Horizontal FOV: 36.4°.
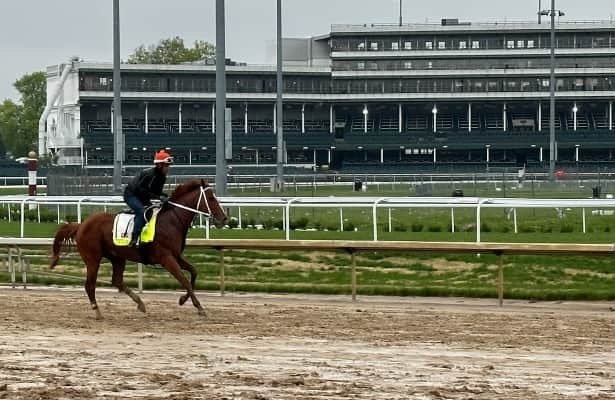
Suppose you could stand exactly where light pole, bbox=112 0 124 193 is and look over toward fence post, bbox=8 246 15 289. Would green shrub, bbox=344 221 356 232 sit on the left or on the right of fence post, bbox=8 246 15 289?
left

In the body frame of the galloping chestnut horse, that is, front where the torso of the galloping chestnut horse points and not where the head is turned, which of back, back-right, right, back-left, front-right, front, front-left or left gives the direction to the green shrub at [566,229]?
front-left

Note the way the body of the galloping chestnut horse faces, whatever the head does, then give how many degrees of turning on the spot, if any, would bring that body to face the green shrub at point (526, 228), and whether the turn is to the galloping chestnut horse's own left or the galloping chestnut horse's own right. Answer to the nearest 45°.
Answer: approximately 45° to the galloping chestnut horse's own left

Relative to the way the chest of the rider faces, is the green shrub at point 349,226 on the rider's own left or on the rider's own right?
on the rider's own left

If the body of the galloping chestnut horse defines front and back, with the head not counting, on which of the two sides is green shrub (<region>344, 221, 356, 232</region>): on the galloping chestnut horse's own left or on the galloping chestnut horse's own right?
on the galloping chestnut horse's own left

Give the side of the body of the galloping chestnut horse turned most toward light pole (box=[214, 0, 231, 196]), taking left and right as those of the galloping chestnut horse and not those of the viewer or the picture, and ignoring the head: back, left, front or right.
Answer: left

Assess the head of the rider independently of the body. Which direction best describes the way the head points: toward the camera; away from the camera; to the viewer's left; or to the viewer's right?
to the viewer's right

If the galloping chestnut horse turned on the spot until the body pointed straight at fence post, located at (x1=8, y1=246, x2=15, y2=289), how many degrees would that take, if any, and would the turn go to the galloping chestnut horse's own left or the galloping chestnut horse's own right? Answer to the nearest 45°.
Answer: approximately 135° to the galloping chestnut horse's own left

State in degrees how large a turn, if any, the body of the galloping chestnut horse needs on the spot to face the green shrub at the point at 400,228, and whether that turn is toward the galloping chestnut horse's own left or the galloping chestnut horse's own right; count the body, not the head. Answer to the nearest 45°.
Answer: approximately 45° to the galloping chestnut horse's own left

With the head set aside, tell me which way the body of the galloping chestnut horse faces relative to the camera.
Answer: to the viewer's right

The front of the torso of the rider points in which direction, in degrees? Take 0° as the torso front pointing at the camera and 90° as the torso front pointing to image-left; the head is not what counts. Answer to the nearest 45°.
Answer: approximately 270°
